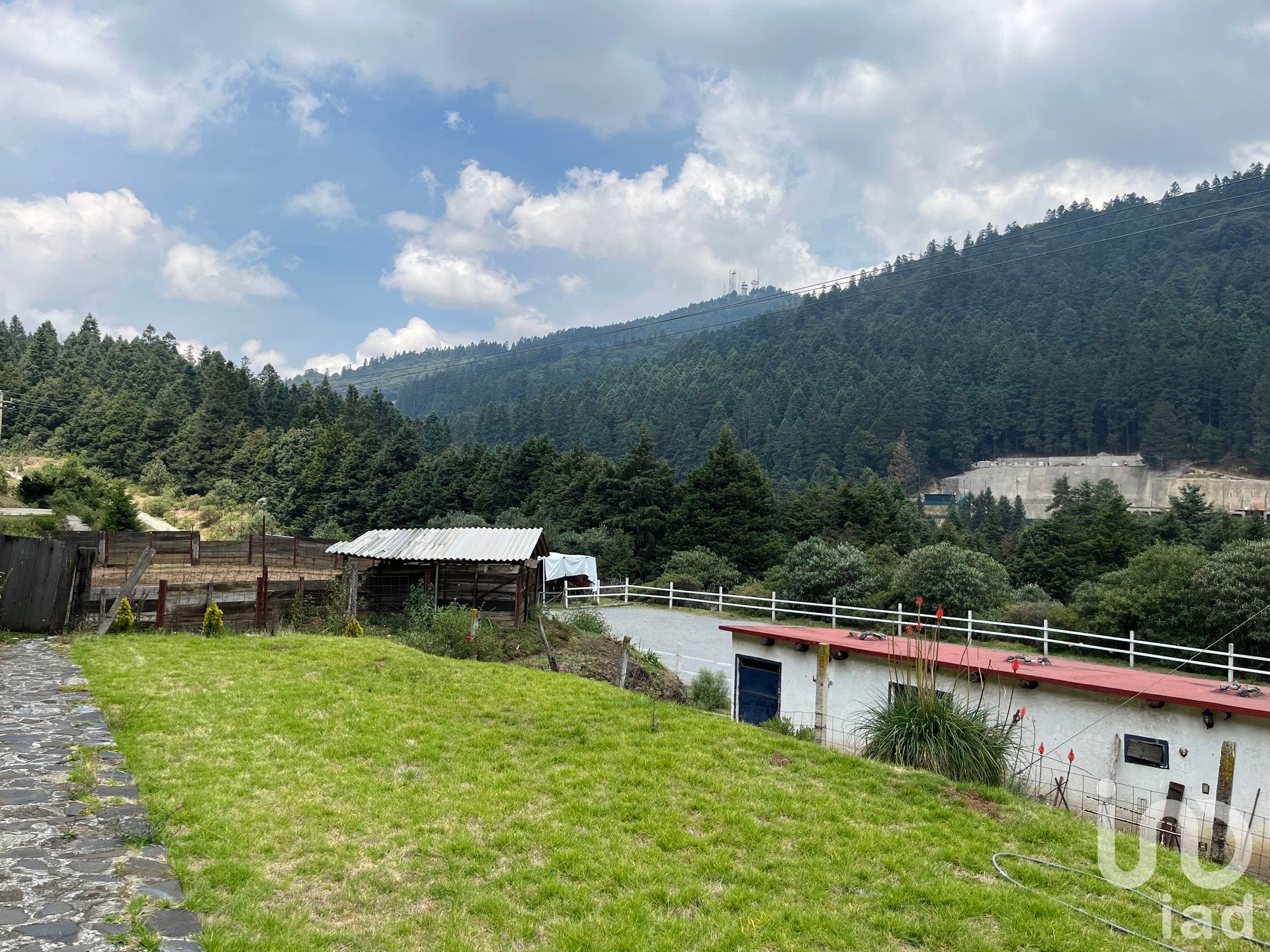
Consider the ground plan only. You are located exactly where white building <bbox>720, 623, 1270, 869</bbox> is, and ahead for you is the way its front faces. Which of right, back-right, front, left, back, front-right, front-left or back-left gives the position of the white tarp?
right

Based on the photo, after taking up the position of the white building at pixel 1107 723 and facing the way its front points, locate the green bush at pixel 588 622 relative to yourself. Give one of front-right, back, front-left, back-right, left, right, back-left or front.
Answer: right

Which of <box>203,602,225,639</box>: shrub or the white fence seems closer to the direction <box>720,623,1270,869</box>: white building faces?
the shrub

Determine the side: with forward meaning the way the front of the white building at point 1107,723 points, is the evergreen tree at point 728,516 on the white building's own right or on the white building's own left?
on the white building's own right

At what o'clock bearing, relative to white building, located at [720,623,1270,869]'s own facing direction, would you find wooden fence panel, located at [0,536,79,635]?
The wooden fence panel is roughly at 1 o'clock from the white building.

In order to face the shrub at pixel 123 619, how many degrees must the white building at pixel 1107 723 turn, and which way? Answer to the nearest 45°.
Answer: approximately 45° to its right

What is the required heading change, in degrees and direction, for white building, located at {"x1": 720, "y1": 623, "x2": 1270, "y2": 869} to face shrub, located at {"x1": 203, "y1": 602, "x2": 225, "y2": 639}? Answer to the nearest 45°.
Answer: approximately 45° to its right

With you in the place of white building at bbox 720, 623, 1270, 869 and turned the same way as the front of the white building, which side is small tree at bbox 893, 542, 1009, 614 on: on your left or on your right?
on your right
